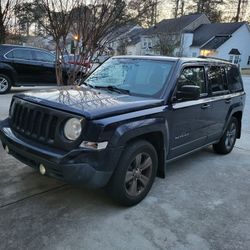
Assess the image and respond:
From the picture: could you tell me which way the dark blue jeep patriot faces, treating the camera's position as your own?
facing the viewer and to the left of the viewer
